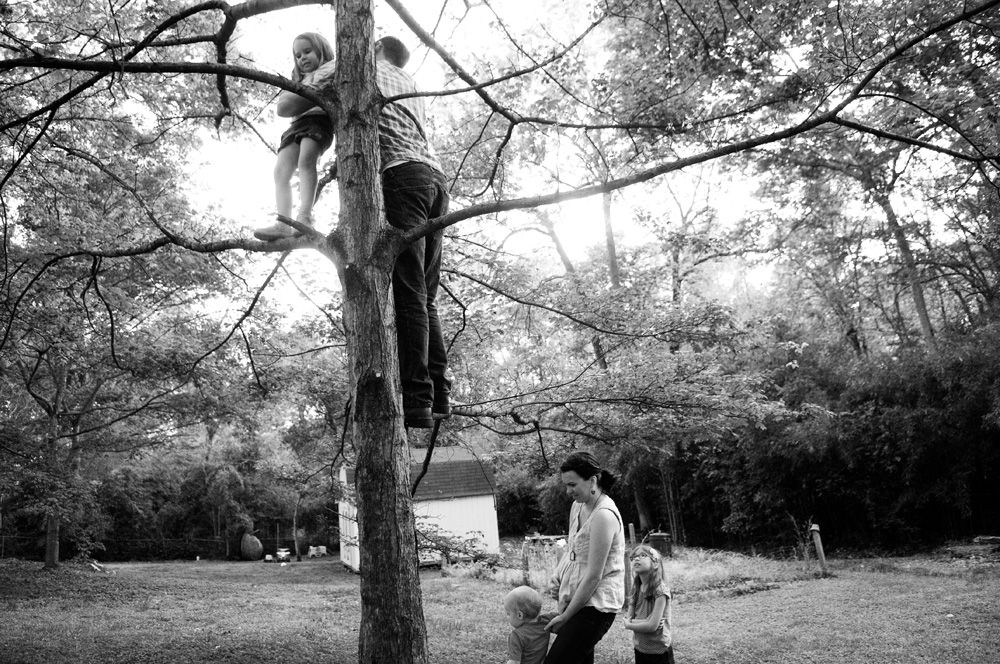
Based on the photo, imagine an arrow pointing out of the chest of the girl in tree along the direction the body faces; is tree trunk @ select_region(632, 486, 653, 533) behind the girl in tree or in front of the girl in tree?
behind

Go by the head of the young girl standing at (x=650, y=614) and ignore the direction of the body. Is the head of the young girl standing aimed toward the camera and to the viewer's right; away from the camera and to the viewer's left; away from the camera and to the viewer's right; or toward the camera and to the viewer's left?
toward the camera and to the viewer's left

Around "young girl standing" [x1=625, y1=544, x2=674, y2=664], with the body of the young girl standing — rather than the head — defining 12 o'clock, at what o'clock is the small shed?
The small shed is roughly at 4 o'clock from the young girl standing.

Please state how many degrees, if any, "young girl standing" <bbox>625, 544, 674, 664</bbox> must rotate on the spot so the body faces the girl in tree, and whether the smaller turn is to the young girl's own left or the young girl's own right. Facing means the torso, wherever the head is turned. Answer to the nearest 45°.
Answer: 0° — they already face them

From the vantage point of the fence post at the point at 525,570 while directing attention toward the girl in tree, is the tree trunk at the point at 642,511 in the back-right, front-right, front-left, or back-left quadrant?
back-left

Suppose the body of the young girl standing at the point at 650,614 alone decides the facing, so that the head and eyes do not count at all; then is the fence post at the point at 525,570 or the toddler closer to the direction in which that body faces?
the toddler

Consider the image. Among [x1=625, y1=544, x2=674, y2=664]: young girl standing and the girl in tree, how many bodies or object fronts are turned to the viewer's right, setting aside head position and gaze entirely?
0

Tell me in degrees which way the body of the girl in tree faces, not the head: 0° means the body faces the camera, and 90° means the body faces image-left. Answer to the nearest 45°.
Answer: approximately 45°

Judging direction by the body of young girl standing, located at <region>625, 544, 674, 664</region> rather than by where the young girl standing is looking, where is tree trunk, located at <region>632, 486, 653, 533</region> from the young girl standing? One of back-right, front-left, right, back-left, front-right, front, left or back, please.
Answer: back-right

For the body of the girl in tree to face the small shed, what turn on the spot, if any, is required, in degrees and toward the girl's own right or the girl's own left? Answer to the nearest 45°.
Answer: approximately 135° to the girl's own right
